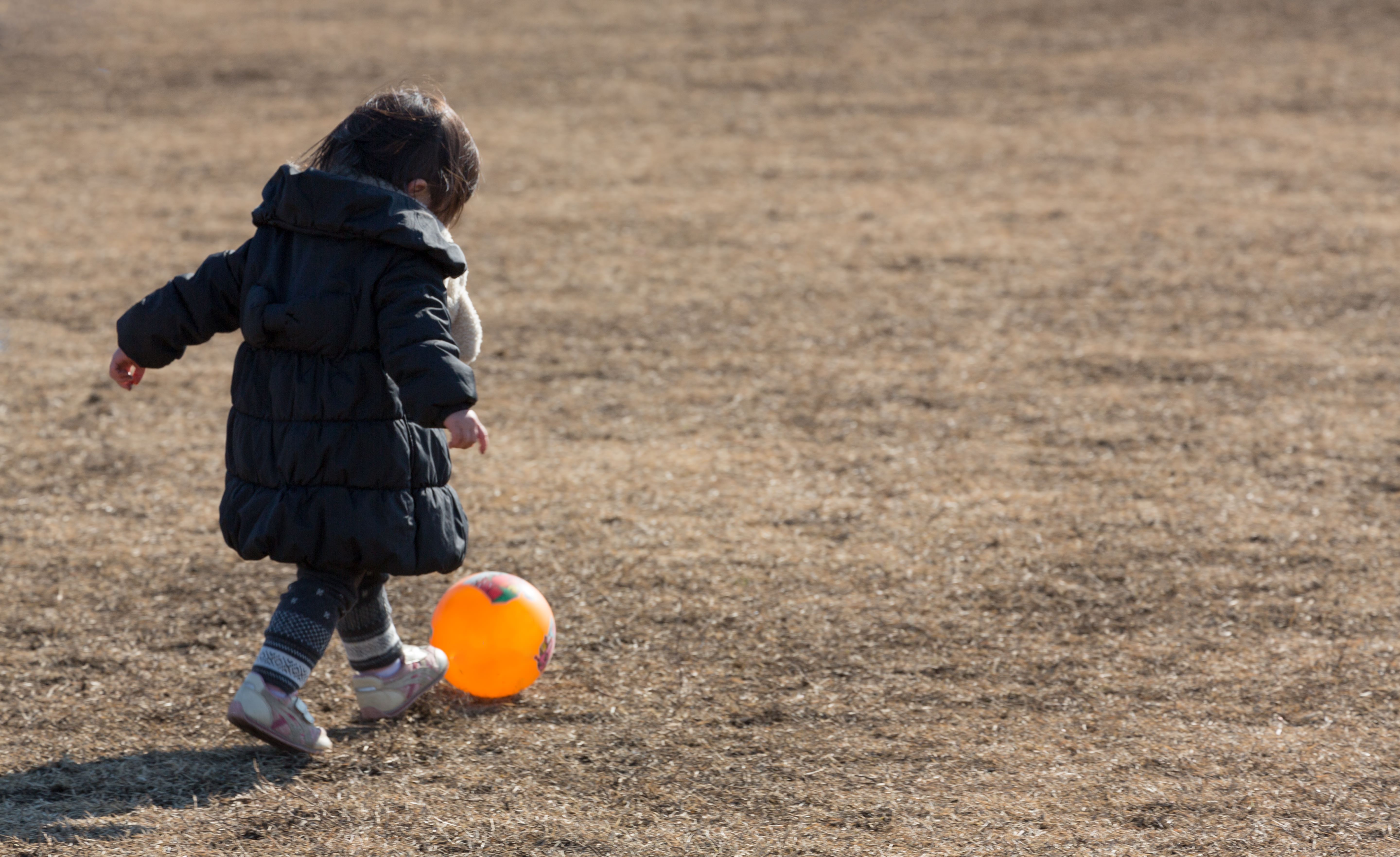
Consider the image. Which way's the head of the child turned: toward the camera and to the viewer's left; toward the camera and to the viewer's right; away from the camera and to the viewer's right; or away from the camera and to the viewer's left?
away from the camera and to the viewer's right

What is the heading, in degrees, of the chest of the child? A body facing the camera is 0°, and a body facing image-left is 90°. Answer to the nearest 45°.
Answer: approximately 225°
